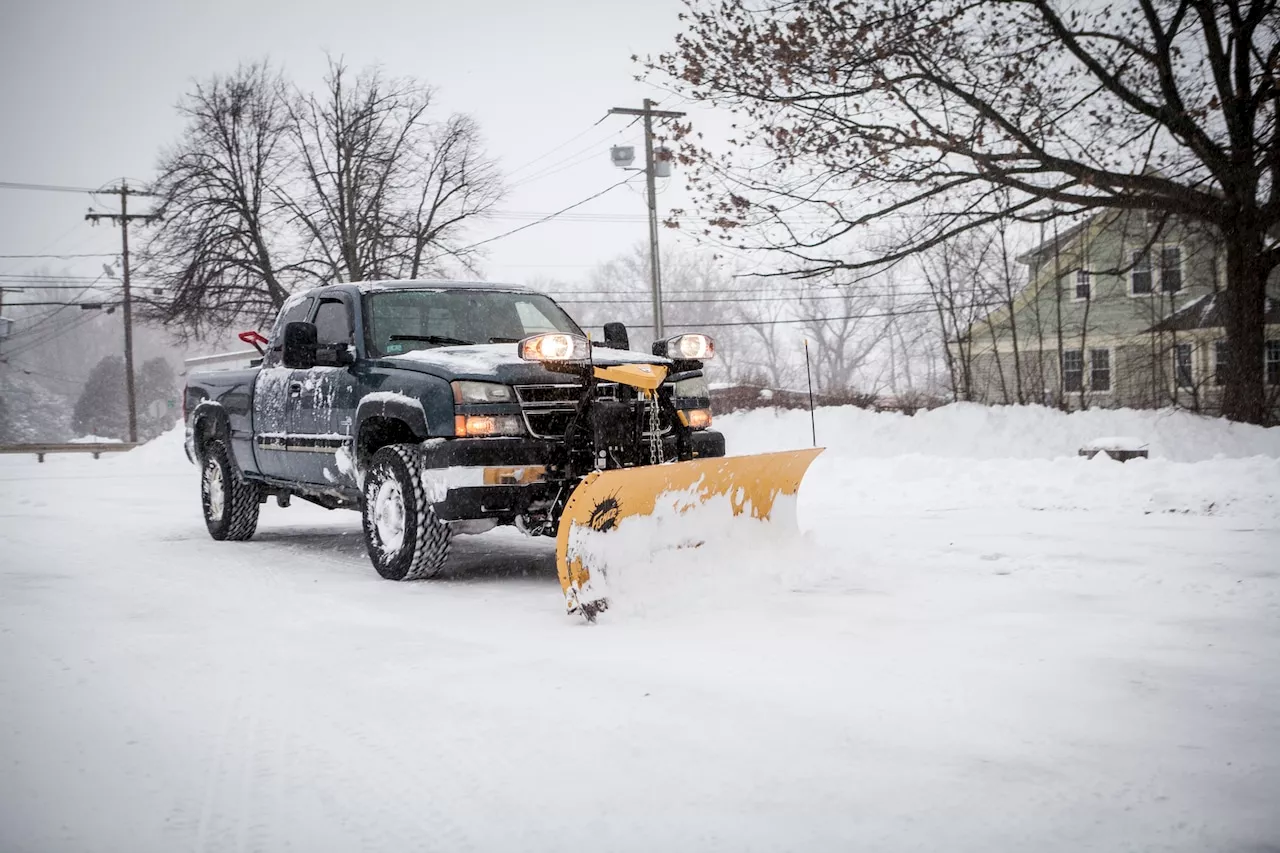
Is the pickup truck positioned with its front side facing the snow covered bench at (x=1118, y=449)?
no

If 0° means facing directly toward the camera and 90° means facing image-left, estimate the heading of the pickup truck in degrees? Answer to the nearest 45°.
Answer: approximately 315°

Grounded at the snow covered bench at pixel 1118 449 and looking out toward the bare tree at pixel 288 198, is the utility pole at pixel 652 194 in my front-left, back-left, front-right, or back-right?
front-right

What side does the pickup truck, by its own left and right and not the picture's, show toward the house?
left

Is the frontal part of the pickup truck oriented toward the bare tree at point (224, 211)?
no

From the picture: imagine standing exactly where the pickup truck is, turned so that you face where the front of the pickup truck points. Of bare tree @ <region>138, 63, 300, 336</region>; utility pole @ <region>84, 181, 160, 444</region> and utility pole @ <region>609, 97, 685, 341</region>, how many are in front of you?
0

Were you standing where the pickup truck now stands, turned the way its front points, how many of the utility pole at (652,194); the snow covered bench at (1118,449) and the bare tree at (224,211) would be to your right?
0

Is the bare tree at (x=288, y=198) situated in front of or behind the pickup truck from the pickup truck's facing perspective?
behind

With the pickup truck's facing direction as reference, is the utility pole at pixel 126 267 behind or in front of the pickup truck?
behind

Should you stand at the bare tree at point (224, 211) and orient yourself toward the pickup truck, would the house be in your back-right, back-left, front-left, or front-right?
front-left

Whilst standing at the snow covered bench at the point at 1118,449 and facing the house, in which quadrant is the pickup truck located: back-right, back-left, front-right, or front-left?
back-left

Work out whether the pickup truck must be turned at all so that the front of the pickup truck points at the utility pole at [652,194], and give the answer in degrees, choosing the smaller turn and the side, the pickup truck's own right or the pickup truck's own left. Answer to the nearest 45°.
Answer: approximately 135° to the pickup truck's own left
